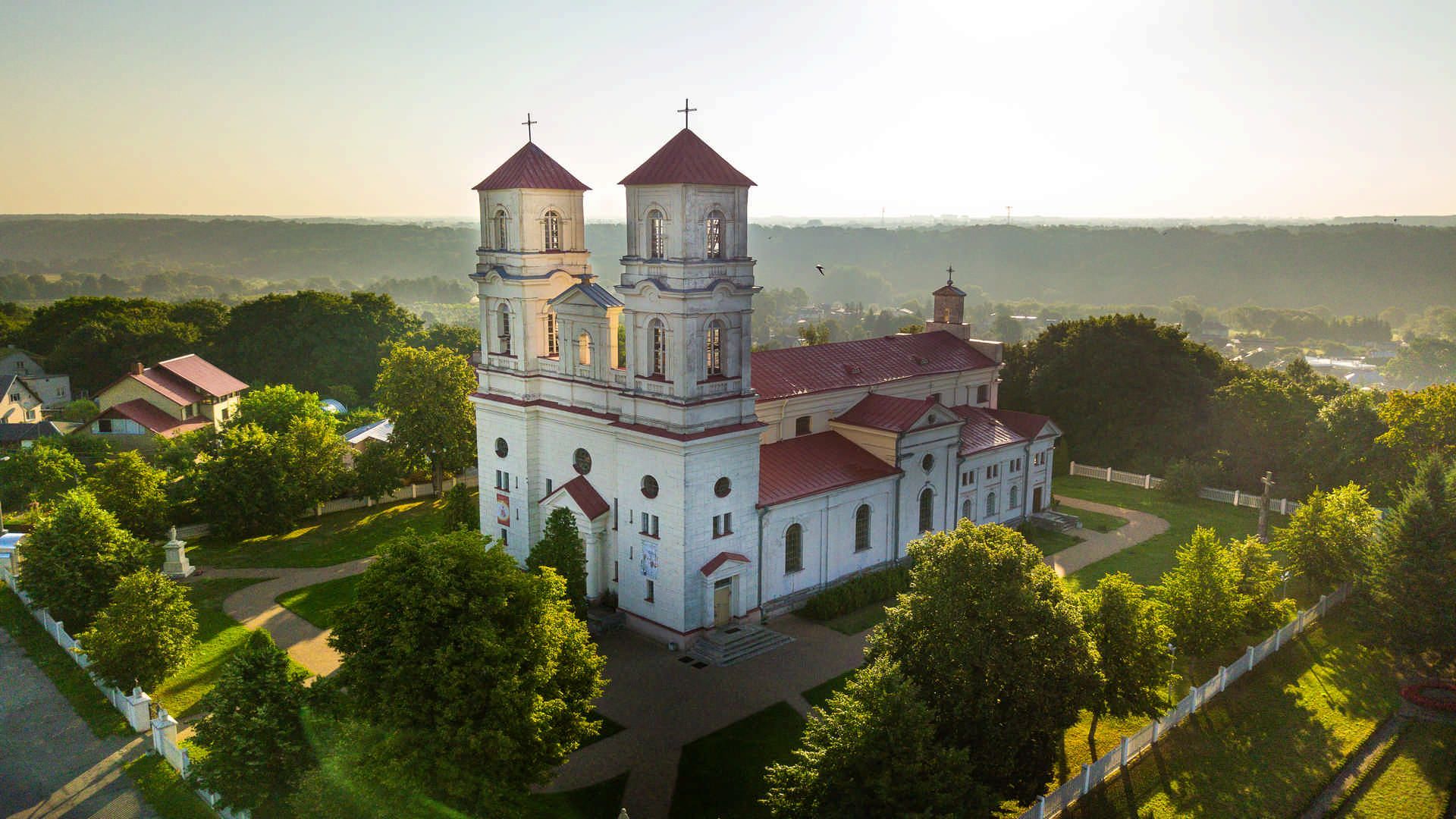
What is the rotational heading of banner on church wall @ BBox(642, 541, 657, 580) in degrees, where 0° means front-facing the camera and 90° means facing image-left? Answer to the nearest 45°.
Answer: approximately 45°

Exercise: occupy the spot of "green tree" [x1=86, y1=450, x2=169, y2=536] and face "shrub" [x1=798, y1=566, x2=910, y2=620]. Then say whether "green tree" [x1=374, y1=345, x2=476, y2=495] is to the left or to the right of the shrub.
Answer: left

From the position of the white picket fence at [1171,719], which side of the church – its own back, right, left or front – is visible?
left

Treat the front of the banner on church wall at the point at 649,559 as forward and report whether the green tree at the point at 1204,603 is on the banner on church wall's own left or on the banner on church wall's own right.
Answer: on the banner on church wall's own left

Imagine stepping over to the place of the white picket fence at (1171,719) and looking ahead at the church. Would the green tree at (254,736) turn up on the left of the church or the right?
left

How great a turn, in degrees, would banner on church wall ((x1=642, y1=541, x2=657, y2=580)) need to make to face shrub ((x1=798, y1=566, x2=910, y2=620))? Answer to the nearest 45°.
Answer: approximately 135° to its left

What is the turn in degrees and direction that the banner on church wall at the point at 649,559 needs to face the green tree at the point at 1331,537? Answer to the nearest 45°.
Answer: approximately 135° to its left

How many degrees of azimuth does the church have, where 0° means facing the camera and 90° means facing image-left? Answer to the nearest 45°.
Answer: approximately 45°

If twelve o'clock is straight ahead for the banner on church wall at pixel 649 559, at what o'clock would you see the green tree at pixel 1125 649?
The green tree is roughly at 9 o'clock from the banner on church wall.

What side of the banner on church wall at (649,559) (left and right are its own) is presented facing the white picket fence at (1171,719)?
left
